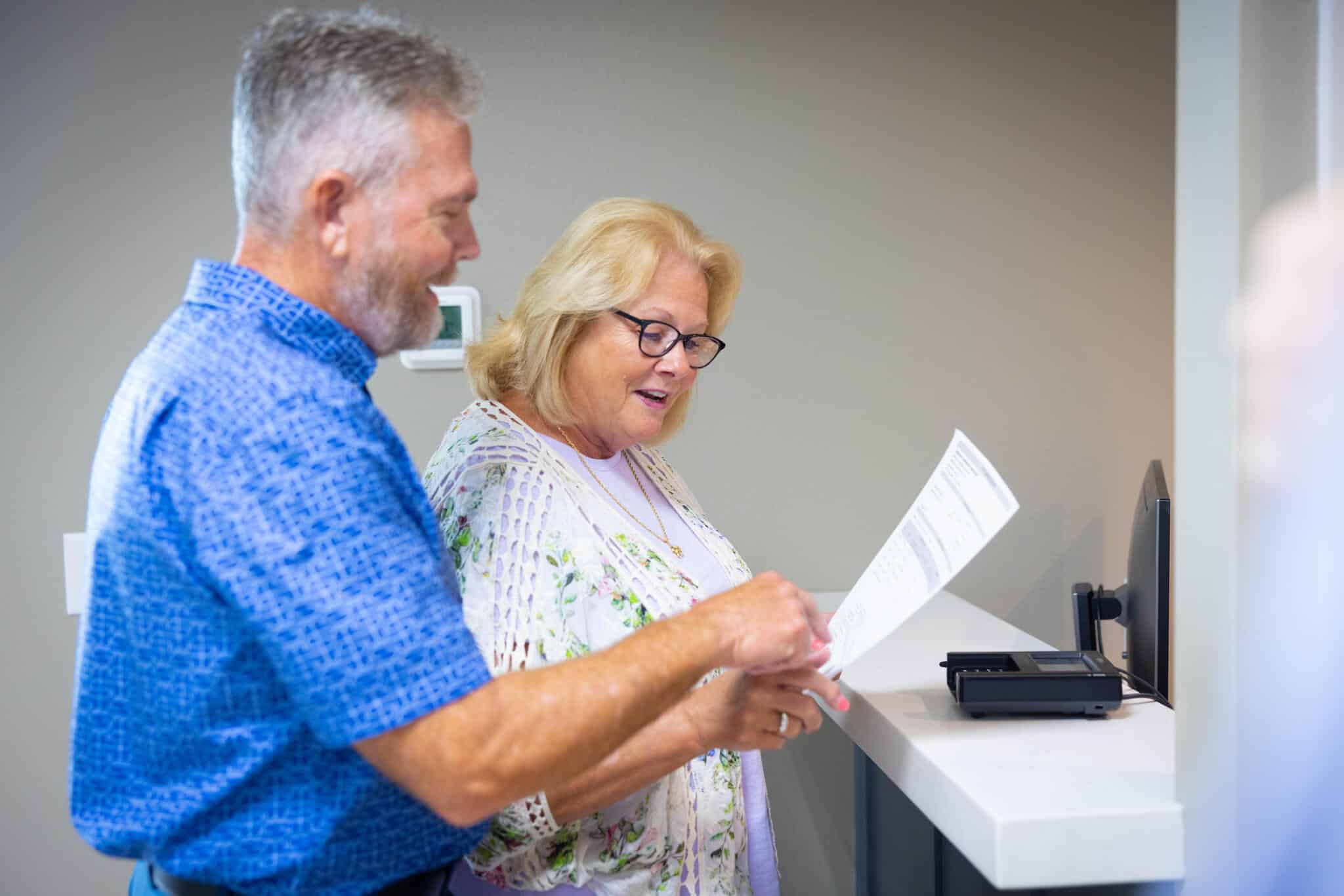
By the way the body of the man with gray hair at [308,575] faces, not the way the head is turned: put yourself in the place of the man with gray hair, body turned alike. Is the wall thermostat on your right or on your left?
on your left

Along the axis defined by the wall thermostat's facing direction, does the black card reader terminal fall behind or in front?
in front

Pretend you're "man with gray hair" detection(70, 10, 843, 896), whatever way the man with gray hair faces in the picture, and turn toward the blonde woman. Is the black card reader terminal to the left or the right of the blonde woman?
right

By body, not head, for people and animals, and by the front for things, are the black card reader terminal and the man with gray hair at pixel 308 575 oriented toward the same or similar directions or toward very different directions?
very different directions

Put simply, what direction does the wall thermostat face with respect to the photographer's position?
facing the viewer

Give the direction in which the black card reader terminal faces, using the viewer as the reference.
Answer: facing to the left of the viewer

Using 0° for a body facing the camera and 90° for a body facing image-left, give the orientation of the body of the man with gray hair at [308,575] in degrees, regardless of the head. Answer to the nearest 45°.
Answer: approximately 270°

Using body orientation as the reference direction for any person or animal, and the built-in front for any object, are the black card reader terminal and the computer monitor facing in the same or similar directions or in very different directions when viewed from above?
very different directions
